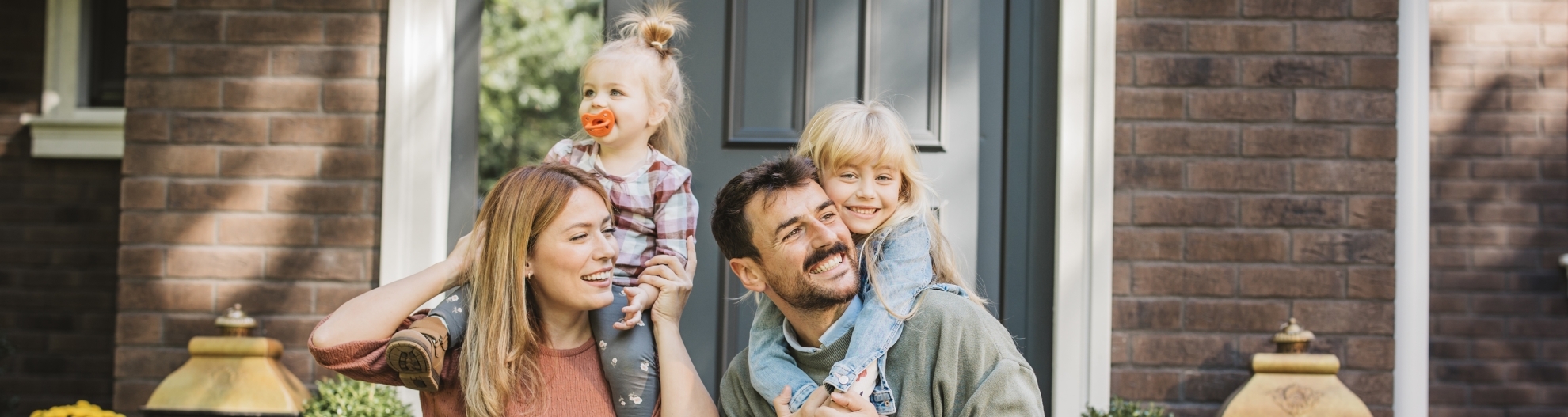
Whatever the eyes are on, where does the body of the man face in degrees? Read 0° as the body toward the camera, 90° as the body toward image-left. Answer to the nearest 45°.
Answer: approximately 0°

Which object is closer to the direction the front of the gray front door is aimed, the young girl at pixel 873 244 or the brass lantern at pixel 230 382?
the young girl

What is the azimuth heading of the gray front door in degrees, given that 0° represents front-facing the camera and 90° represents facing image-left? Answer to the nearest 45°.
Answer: approximately 0°

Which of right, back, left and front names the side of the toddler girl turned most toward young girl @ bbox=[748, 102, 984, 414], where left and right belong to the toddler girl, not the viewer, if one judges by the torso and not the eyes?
left

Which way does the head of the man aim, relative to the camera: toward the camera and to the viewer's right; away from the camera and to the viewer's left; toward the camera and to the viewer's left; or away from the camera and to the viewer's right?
toward the camera and to the viewer's right

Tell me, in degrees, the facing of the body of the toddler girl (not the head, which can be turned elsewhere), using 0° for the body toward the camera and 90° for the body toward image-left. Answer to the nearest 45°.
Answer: approximately 45°

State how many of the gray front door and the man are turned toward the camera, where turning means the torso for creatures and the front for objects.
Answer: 2

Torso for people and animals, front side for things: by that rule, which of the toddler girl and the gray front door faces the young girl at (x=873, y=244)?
the gray front door
